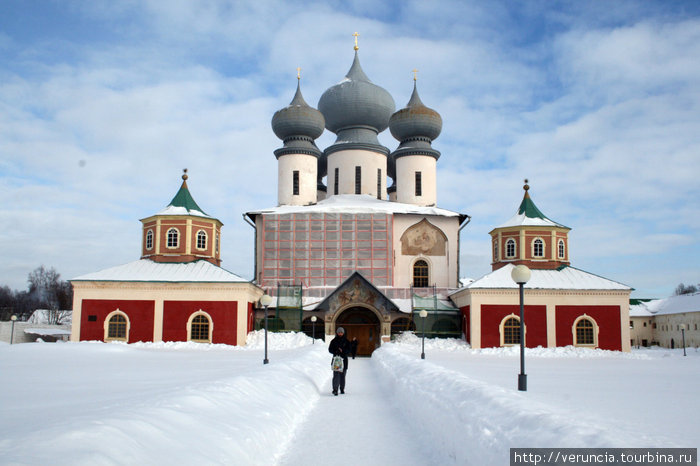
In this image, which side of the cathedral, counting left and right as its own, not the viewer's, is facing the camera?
front

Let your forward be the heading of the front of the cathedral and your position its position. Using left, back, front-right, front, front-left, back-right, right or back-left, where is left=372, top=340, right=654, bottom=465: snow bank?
front

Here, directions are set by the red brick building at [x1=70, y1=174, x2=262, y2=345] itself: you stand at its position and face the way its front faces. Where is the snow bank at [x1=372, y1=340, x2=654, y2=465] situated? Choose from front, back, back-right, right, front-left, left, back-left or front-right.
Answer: front

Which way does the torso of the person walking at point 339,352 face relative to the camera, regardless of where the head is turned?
toward the camera

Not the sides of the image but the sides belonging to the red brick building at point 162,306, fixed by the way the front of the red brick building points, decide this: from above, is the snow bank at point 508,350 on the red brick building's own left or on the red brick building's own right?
on the red brick building's own left

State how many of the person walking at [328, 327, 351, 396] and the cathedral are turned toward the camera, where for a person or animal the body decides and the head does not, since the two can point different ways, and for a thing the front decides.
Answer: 2

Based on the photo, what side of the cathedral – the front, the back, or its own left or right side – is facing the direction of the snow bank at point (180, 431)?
front

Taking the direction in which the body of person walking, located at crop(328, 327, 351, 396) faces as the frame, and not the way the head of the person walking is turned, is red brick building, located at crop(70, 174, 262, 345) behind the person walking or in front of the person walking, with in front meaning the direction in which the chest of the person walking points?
behind

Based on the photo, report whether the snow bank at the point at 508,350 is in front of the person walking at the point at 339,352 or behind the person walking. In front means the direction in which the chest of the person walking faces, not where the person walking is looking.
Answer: behind

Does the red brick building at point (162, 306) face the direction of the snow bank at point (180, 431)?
yes
